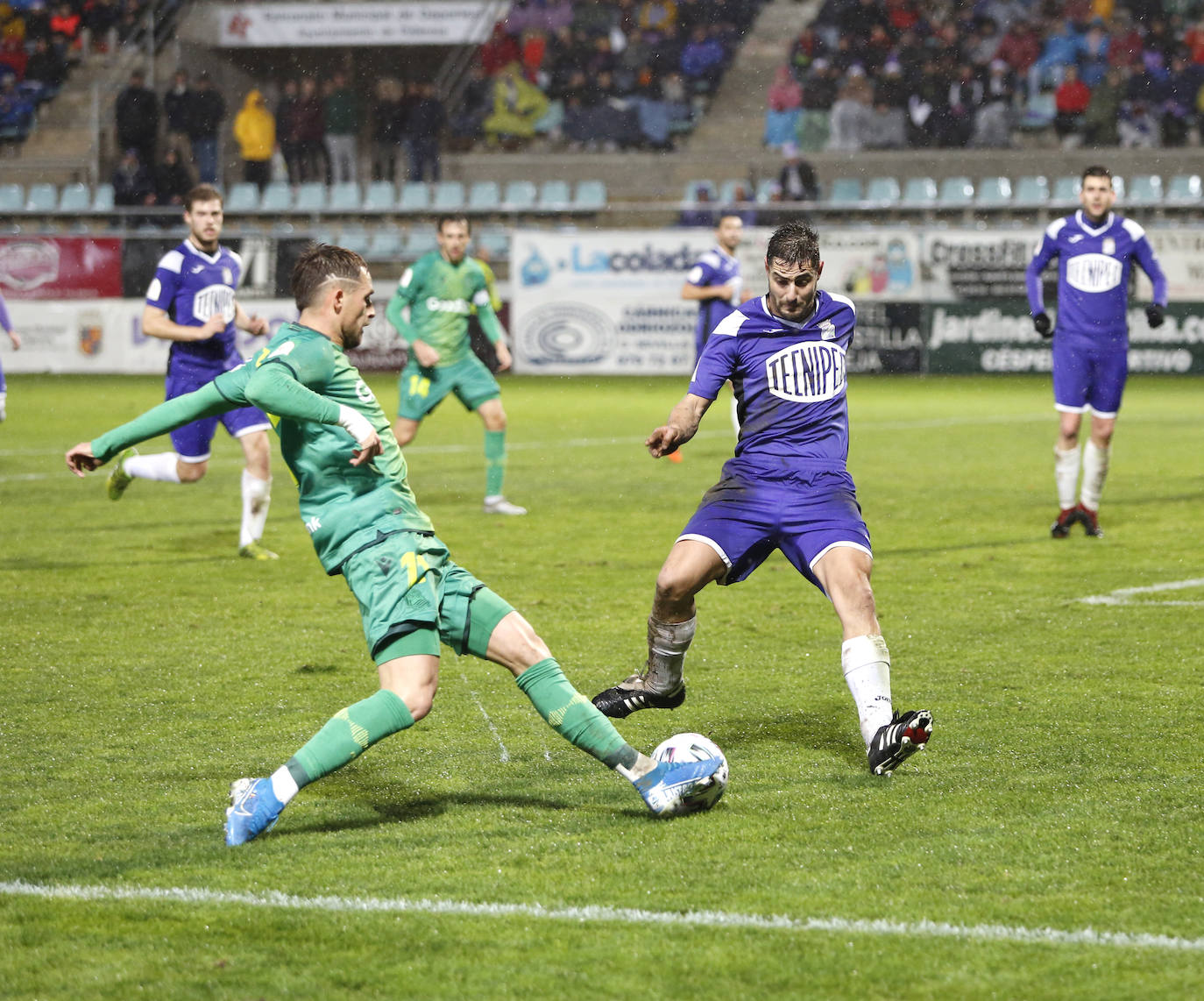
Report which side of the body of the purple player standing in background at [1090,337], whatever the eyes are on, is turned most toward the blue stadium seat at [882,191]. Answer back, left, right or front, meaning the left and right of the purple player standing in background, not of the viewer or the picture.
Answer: back

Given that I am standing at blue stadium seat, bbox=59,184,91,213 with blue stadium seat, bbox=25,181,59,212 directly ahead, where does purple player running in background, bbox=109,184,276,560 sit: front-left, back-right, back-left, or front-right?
back-left

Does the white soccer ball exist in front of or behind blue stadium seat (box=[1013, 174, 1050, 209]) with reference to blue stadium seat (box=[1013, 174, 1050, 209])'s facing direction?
in front

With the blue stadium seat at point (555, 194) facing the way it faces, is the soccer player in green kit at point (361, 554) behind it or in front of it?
in front

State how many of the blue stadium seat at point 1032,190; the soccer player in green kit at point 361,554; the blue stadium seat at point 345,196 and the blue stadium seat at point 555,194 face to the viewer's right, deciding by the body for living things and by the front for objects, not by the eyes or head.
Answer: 1

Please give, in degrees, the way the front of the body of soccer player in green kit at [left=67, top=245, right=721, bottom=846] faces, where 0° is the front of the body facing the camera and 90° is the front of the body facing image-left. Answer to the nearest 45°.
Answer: approximately 270°

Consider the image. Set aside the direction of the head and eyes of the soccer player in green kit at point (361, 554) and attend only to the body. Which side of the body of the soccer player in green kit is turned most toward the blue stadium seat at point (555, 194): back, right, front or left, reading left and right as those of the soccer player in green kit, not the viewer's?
left

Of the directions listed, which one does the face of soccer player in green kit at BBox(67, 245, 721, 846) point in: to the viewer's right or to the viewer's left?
to the viewer's right

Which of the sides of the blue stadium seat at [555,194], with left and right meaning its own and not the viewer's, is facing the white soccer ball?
front

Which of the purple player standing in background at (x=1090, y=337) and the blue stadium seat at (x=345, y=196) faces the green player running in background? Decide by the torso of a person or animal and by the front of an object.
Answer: the blue stadium seat

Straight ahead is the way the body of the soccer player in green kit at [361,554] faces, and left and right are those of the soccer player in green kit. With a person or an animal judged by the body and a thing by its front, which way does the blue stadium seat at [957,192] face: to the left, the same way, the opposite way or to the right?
to the right

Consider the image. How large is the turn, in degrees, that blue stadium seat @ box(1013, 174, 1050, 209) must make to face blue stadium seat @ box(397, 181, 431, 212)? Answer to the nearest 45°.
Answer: approximately 90° to its right
